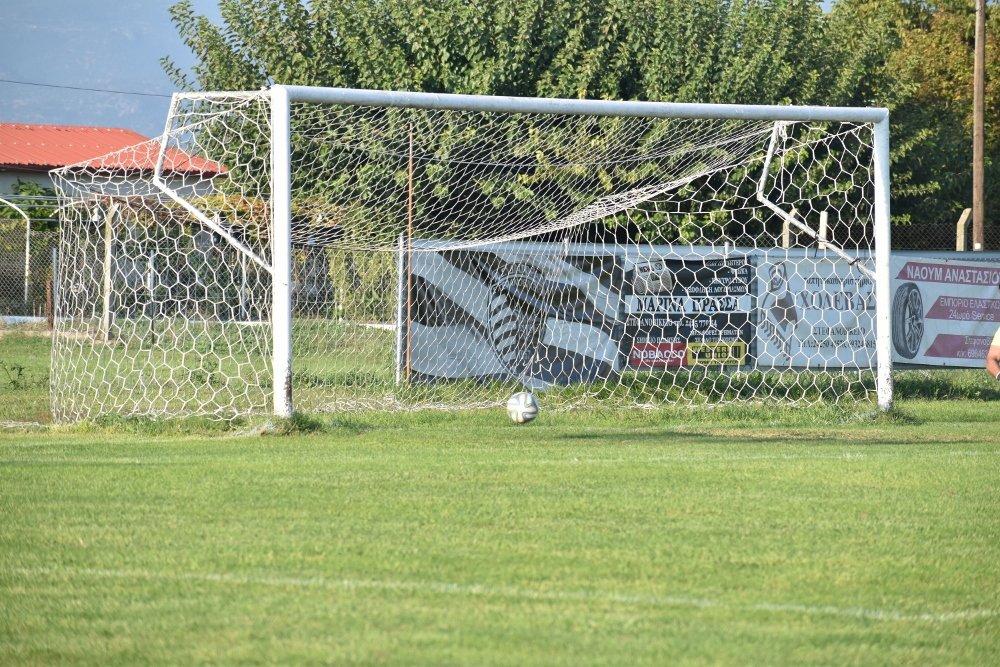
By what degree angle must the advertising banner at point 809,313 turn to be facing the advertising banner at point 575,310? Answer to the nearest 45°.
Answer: approximately 90° to its right

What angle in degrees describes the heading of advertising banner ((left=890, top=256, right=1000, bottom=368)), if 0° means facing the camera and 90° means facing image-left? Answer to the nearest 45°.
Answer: approximately 0°

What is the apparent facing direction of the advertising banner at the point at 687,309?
toward the camera

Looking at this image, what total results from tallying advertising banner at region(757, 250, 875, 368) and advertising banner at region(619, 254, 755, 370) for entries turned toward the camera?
2

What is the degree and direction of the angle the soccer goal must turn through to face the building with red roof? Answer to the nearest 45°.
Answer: approximately 180°

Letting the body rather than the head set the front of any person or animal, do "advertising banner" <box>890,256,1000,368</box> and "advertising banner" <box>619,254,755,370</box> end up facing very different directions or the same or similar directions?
same or similar directions

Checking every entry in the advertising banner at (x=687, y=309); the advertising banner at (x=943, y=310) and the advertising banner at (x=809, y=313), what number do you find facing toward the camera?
3

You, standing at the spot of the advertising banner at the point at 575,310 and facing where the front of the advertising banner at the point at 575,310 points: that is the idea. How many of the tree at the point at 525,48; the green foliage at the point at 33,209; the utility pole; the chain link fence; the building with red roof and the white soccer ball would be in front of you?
1

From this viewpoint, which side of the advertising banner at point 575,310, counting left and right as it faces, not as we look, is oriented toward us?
front

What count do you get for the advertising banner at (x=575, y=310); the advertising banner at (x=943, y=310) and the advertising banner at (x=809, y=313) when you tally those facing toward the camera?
3

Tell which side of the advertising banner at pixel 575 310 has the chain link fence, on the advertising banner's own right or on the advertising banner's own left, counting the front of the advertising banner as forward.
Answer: on the advertising banner's own right

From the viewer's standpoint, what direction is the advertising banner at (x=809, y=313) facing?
toward the camera
